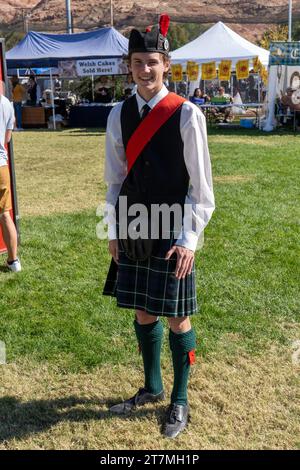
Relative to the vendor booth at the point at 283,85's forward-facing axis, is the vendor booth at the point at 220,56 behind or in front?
behind

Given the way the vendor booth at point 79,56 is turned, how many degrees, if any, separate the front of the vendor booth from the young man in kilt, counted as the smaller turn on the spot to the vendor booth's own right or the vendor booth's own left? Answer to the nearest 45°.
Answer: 0° — it already faces them

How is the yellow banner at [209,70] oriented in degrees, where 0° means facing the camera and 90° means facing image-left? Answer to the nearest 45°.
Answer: approximately 0°

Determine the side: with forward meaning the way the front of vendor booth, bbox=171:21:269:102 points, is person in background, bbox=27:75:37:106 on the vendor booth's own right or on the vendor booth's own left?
on the vendor booth's own right

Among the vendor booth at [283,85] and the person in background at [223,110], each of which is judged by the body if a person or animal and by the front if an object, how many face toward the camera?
2

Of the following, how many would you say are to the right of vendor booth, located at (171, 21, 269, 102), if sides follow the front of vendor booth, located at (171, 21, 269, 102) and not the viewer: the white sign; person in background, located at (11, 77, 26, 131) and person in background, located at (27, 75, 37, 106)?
3

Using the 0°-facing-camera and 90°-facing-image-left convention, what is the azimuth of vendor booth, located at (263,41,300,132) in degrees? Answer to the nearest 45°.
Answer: approximately 0°

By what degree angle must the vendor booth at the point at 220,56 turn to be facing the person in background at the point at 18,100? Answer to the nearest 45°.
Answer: approximately 90° to its right
